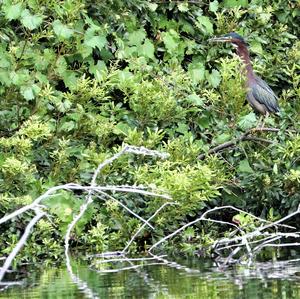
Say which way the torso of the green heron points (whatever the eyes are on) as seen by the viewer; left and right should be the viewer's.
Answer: facing to the left of the viewer
